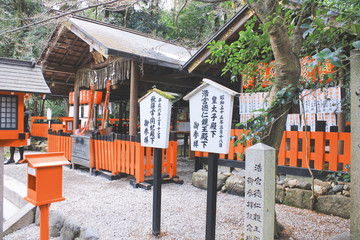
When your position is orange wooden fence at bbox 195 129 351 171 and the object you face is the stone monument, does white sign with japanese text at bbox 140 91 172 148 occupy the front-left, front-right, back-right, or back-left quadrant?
front-right

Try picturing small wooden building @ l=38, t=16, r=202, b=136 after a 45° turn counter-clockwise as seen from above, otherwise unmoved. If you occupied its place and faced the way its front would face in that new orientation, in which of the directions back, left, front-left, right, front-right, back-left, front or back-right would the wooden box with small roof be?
front

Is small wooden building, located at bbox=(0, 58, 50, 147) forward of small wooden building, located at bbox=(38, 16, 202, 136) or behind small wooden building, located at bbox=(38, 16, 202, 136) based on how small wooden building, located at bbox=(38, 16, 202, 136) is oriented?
forward

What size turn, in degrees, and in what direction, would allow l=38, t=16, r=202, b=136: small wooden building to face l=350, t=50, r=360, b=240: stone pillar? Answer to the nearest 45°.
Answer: approximately 45° to its left

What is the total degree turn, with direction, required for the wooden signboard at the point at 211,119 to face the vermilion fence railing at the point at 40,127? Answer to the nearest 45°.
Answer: approximately 135° to its right

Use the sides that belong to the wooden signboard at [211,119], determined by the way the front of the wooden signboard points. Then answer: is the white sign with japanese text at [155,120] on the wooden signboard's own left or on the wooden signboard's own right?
on the wooden signboard's own right

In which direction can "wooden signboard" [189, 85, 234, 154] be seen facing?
toward the camera

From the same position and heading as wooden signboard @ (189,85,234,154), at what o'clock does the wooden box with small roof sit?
The wooden box with small roof is roughly at 3 o'clock from the wooden signboard.

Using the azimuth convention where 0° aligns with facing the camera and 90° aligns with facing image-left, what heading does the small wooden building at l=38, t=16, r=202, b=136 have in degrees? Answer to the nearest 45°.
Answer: approximately 45°

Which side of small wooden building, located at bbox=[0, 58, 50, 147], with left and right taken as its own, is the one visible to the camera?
front
